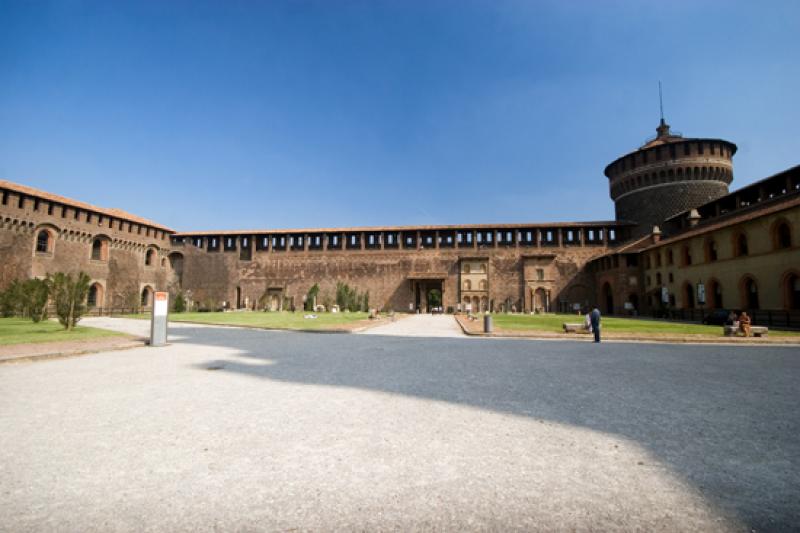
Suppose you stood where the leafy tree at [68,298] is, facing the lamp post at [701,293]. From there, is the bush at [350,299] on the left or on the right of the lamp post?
left

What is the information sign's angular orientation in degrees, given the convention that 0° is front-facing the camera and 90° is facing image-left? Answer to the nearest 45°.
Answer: approximately 0°

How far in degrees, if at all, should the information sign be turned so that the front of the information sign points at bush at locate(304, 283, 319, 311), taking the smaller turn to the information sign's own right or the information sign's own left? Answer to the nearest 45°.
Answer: approximately 135° to the information sign's own left

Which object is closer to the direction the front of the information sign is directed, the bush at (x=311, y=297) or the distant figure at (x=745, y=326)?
the distant figure

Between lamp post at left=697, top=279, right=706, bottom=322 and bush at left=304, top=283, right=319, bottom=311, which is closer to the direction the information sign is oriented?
the lamp post

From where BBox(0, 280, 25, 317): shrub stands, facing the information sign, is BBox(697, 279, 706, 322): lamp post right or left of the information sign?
left

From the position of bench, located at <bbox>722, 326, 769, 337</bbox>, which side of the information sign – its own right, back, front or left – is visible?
left

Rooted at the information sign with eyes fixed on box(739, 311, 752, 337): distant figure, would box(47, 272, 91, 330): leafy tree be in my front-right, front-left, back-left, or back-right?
back-left

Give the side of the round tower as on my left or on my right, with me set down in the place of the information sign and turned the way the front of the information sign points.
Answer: on my left

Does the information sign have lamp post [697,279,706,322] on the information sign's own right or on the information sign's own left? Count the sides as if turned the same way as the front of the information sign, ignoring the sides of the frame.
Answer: on the information sign's own left

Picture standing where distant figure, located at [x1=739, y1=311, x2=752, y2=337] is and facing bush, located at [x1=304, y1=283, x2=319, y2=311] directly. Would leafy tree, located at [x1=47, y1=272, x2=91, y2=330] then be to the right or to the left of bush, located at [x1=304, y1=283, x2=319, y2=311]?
left

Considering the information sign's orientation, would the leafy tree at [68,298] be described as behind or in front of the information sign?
behind

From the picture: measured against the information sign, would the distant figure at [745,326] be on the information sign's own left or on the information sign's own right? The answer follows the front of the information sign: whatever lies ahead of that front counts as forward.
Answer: on the information sign's own left
